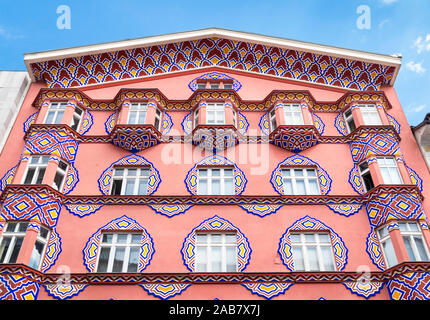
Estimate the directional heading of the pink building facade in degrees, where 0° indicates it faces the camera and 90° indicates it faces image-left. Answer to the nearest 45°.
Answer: approximately 0°
